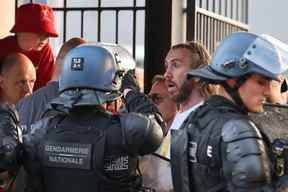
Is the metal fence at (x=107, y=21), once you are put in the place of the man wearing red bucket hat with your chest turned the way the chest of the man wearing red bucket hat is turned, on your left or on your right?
on your left

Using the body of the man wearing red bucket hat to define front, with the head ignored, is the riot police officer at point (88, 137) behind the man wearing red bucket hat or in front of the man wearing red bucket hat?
in front

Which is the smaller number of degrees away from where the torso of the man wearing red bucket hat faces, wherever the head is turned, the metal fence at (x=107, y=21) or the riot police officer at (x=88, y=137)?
the riot police officer

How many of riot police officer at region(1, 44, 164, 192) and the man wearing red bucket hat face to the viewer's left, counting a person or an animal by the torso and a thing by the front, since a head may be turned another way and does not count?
0

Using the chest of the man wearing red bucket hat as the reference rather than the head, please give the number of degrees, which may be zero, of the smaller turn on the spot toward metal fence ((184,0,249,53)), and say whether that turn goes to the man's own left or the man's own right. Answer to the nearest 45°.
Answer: approximately 90° to the man's own left

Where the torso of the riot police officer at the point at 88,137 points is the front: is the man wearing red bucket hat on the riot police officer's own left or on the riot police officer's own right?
on the riot police officer's own left

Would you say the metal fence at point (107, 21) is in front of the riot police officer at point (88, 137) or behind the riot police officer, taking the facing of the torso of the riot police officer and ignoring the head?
in front

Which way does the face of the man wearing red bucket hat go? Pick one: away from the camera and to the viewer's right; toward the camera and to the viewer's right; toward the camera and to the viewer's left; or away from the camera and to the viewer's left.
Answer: toward the camera and to the viewer's right

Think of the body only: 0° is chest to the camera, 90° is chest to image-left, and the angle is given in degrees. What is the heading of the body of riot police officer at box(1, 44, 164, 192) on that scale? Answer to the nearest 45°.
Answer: approximately 225°

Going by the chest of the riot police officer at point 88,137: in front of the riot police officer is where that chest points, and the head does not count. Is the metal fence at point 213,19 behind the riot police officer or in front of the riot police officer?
in front

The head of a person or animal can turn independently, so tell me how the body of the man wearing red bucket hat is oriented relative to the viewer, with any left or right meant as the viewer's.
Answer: facing the viewer and to the right of the viewer
